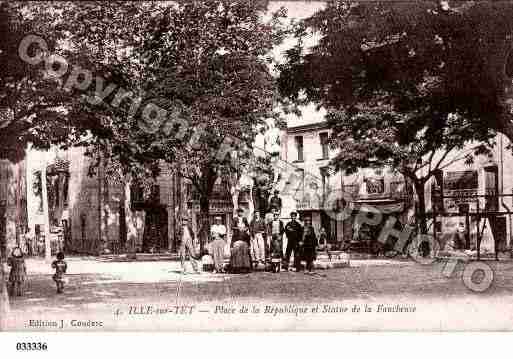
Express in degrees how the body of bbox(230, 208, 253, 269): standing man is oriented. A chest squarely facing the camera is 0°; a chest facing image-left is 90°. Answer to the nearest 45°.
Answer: approximately 0°

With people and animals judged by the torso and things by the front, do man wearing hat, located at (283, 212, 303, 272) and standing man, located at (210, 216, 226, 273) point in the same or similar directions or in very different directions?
same or similar directions

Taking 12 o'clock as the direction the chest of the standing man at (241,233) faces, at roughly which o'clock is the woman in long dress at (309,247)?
The woman in long dress is roughly at 9 o'clock from the standing man.

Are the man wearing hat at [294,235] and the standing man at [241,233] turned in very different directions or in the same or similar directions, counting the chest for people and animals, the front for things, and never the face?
same or similar directions

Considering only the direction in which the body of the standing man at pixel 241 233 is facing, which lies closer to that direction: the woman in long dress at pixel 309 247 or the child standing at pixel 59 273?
the child standing

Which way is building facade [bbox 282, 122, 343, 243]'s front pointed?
toward the camera

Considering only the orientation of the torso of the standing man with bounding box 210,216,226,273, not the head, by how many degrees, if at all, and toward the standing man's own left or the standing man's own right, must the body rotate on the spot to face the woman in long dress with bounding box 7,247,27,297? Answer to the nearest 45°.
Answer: approximately 45° to the standing man's own right

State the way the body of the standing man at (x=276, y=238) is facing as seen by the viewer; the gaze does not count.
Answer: toward the camera

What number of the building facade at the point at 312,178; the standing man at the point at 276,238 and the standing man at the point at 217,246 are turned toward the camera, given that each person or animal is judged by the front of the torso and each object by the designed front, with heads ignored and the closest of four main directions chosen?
3

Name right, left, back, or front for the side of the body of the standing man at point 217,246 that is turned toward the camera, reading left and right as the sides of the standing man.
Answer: front
